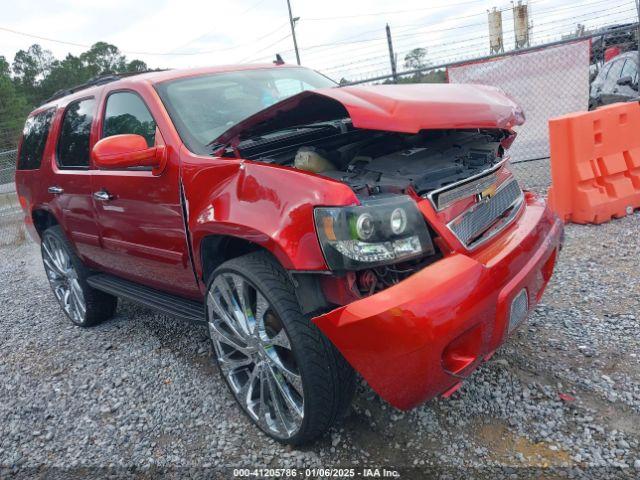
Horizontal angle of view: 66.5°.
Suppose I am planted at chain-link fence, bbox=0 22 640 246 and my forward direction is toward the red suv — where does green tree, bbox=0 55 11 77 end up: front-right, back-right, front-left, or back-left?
back-right

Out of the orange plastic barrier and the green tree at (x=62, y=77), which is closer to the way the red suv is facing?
the orange plastic barrier

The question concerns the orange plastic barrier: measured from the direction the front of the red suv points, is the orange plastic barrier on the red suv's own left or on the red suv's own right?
on the red suv's own left

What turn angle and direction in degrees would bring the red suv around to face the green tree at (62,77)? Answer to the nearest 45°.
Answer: approximately 135° to its left

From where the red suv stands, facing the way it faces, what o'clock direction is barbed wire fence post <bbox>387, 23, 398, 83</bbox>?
The barbed wire fence post is roughly at 8 o'clock from the red suv.

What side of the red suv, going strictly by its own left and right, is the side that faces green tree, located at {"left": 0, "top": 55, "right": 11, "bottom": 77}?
back

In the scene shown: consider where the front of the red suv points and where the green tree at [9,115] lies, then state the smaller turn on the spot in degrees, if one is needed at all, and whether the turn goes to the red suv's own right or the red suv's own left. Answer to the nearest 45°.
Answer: approximately 180°

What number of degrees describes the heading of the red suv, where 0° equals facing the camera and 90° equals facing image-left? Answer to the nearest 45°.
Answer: approximately 315°

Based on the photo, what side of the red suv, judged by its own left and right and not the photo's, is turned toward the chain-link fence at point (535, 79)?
left
